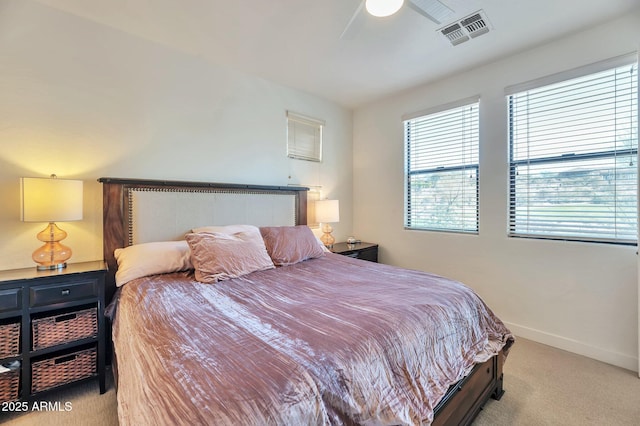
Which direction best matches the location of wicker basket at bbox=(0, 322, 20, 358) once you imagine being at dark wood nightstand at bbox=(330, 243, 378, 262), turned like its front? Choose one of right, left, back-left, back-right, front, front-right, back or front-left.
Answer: right

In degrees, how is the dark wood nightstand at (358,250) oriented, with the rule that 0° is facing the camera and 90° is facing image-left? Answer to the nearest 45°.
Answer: approximately 315°

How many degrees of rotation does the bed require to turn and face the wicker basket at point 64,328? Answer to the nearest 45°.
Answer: approximately 135° to its right

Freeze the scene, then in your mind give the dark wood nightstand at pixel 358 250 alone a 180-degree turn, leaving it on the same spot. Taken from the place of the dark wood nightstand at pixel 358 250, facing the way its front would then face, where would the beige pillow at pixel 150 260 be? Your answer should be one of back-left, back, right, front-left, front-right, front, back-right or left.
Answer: left

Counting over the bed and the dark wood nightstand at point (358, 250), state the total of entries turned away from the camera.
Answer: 0

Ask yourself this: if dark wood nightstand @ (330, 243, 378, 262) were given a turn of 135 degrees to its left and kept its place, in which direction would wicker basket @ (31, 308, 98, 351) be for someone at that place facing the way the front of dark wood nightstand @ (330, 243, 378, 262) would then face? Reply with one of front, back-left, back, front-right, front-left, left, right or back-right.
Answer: back-left

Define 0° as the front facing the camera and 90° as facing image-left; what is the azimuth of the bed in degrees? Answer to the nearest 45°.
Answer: approximately 315°

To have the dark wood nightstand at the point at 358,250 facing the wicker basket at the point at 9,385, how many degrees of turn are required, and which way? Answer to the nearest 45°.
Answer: approximately 90° to its right
